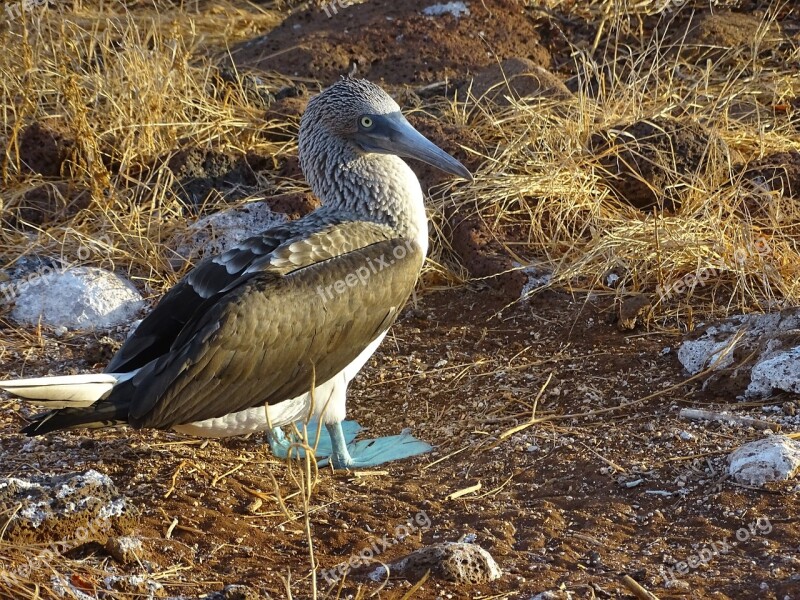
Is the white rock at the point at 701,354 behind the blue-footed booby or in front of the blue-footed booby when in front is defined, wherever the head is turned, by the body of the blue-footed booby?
in front

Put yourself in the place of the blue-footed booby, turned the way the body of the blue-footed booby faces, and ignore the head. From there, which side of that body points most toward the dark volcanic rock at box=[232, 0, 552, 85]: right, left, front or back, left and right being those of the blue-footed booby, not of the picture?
left

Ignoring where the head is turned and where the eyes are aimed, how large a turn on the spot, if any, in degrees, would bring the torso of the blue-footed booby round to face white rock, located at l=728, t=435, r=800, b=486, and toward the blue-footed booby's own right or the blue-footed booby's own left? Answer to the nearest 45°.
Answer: approximately 45° to the blue-footed booby's own right

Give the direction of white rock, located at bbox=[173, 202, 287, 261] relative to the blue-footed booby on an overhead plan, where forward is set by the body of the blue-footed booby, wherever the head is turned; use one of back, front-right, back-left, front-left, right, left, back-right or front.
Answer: left

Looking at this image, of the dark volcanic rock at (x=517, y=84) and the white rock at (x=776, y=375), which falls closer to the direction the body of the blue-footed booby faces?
the white rock

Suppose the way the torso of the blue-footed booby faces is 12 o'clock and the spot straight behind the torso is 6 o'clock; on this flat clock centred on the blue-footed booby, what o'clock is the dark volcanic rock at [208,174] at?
The dark volcanic rock is roughly at 9 o'clock from the blue-footed booby.

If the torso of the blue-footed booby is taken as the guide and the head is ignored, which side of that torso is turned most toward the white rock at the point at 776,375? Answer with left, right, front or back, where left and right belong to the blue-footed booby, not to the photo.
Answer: front

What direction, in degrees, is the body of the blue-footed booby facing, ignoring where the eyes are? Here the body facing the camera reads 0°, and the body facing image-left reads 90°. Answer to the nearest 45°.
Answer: approximately 270°

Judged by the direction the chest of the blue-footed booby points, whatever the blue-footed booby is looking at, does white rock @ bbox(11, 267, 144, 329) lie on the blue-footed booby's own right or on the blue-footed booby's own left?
on the blue-footed booby's own left
